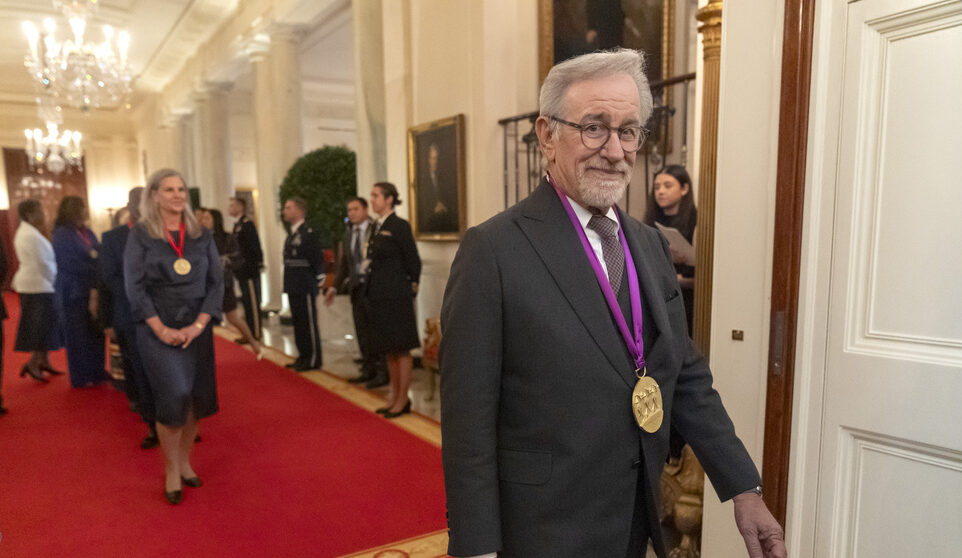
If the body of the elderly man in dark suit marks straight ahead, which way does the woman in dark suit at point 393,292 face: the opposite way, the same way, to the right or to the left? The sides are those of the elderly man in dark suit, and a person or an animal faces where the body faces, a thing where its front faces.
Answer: to the right

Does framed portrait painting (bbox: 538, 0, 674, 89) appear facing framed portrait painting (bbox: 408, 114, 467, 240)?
no

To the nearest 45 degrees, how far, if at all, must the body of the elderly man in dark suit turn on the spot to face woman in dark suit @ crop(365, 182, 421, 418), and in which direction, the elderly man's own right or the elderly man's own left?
approximately 180°

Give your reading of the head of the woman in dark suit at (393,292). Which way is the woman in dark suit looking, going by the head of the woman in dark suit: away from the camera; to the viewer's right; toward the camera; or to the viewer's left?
to the viewer's left

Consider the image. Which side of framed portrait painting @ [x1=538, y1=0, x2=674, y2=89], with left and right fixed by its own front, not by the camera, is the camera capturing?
front

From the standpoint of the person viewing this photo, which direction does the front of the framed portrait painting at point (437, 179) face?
facing the viewer and to the left of the viewer

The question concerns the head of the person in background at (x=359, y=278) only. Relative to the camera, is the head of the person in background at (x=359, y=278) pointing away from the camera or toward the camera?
toward the camera

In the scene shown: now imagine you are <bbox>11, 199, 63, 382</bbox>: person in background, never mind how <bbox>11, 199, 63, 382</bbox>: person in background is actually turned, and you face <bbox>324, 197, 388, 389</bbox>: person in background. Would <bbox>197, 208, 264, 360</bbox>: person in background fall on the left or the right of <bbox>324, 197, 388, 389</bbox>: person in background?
left

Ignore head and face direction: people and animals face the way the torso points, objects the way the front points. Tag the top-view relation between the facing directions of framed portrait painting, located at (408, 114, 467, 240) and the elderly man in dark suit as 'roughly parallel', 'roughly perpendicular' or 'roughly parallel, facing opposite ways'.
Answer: roughly perpendicular

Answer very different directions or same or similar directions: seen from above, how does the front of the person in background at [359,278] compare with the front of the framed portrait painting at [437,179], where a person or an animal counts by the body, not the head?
same or similar directions

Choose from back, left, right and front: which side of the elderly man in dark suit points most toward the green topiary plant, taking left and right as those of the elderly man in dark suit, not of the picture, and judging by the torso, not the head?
back

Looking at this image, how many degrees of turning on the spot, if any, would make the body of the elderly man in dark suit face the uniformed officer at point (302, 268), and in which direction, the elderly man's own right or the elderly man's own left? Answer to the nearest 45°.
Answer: approximately 180°

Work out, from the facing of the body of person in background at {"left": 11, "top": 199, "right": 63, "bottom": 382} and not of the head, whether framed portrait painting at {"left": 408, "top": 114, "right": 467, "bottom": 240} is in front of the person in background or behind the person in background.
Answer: in front

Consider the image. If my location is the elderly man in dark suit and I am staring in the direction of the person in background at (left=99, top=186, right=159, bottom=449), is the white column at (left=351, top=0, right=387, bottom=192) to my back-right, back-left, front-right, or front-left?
front-right
